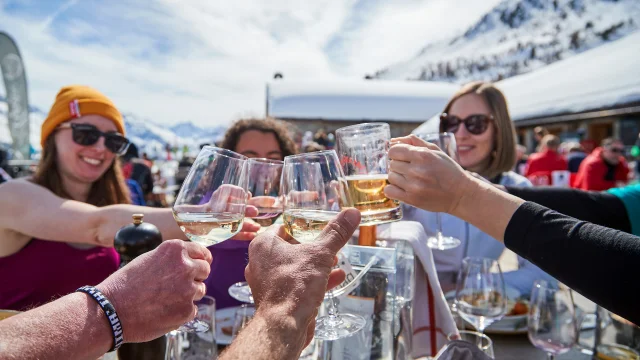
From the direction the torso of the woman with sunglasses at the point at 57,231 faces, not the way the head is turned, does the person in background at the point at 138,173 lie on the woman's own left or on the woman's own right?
on the woman's own left

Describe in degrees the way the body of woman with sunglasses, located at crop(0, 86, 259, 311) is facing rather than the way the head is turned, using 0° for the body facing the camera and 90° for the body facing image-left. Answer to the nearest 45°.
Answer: approximately 315°

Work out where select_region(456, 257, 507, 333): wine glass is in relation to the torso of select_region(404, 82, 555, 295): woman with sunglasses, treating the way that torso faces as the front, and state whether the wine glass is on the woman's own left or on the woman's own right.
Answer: on the woman's own left

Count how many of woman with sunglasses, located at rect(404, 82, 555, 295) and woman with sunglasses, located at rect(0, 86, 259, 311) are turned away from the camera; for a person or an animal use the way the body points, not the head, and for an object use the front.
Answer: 0

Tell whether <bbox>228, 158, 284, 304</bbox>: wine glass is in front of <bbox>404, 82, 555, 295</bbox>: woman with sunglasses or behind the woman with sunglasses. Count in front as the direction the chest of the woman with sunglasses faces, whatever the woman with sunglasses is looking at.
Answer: in front

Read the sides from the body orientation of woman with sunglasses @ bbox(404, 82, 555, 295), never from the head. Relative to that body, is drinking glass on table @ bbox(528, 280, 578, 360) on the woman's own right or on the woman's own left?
on the woman's own left

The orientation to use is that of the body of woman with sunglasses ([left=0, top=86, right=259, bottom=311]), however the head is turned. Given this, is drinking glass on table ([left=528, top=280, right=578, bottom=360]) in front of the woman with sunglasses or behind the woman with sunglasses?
in front
